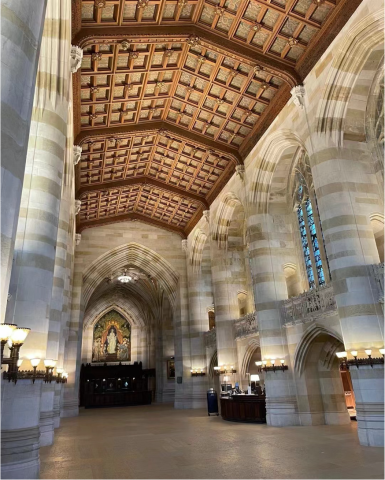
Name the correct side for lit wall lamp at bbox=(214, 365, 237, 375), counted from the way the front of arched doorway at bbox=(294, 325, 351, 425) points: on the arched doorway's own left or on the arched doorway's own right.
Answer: on the arched doorway's own right

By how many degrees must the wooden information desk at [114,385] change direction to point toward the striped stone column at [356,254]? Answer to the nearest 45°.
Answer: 0° — it already faces it

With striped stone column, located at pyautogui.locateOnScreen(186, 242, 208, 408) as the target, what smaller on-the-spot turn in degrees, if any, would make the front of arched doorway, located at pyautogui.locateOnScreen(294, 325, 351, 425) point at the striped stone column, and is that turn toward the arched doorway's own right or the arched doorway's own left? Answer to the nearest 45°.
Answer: approximately 90° to the arched doorway's own right

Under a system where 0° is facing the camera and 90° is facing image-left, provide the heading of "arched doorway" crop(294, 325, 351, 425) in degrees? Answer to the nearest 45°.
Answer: approximately 45°

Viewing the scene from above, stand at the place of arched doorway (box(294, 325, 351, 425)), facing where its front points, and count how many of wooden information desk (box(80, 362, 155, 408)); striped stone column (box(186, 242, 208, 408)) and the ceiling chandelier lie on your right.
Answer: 3

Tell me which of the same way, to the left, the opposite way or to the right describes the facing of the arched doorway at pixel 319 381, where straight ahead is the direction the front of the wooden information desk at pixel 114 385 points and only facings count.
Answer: to the right

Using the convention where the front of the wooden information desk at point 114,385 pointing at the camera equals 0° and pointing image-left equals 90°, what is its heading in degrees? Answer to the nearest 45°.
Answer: approximately 0°

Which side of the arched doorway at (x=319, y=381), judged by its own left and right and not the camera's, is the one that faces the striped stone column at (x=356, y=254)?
left
